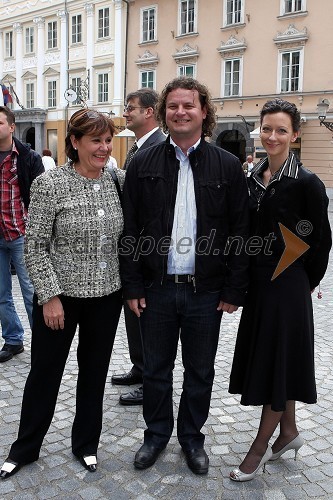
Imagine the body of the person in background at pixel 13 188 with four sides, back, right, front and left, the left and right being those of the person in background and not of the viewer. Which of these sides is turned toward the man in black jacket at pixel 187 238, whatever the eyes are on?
left

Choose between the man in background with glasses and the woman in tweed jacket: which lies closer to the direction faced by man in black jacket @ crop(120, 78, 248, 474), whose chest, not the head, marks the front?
the woman in tweed jacket

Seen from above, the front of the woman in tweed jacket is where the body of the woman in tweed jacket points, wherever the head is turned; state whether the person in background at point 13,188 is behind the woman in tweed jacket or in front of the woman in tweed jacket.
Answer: behind

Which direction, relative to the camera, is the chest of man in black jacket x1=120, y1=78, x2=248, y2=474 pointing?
toward the camera

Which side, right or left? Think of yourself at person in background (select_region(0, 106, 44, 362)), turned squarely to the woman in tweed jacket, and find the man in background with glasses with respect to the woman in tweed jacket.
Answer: left

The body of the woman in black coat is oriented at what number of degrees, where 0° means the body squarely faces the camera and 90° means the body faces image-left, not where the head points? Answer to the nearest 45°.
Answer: approximately 45°

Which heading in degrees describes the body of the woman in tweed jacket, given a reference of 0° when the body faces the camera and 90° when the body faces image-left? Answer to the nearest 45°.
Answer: approximately 315°

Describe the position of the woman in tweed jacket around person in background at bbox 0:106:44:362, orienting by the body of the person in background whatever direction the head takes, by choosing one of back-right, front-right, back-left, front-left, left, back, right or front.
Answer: front-left
